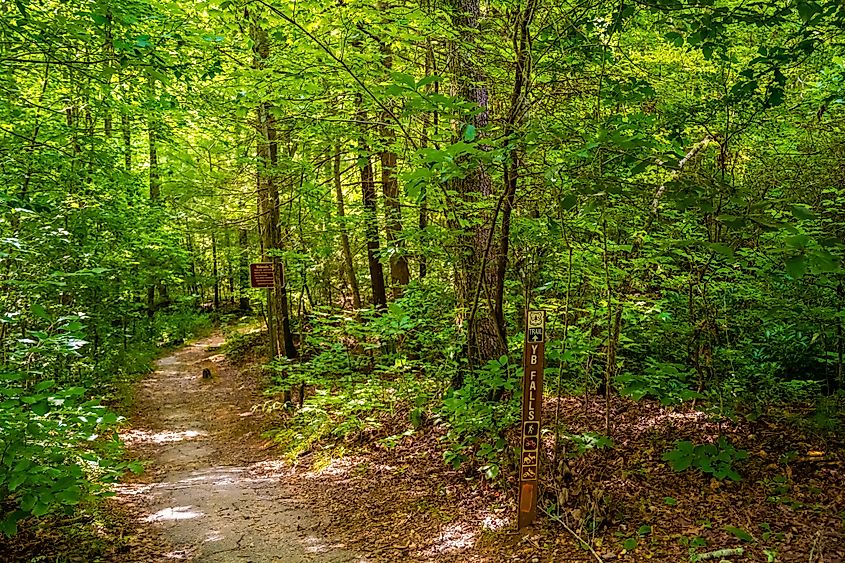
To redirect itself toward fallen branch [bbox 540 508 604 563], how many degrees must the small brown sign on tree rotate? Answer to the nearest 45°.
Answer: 0° — it already faces it

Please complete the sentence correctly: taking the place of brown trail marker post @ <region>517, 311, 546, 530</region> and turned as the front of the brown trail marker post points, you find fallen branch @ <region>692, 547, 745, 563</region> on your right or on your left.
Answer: on your left

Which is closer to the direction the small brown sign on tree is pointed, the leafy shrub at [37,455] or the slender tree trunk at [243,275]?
the leafy shrub

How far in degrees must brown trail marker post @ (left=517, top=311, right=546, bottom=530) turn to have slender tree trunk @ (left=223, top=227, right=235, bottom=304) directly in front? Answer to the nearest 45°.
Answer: approximately 135° to its right

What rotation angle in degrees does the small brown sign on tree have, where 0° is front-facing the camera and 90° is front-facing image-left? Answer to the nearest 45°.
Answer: approximately 0°

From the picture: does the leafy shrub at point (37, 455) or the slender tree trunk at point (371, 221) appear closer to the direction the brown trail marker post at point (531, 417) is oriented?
the leafy shrub

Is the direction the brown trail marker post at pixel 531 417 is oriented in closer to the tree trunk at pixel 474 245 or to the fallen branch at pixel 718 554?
the fallen branch

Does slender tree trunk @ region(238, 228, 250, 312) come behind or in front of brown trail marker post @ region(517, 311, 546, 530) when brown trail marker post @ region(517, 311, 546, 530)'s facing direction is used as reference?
behind

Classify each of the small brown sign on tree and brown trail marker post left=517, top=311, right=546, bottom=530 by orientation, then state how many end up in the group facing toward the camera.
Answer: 2

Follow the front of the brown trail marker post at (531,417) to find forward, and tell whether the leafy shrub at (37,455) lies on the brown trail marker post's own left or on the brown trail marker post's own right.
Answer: on the brown trail marker post's own right
